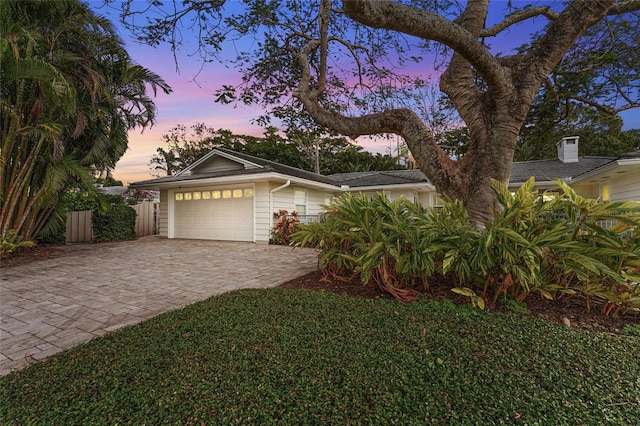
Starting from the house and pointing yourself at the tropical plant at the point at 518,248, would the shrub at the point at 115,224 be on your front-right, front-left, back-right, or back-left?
back-right

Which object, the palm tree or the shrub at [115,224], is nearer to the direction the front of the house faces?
the palm tree

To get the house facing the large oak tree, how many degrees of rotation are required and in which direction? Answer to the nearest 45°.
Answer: approximately 45° to its left

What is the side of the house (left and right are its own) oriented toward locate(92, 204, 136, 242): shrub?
right

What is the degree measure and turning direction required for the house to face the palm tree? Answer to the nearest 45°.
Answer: approximately 45° to its right

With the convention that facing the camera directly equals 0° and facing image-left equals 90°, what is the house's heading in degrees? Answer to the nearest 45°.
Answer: approximately 0°

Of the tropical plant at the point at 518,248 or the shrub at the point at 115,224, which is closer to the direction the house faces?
the tropical plant
